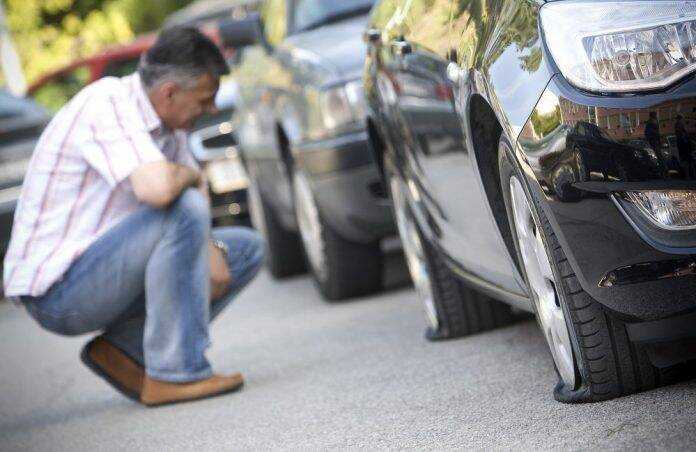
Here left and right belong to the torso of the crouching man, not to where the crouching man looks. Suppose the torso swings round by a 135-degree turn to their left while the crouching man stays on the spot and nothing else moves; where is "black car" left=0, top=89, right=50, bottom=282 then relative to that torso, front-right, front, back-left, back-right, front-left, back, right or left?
front-right

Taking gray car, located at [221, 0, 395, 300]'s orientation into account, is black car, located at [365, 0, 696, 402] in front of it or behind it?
in front

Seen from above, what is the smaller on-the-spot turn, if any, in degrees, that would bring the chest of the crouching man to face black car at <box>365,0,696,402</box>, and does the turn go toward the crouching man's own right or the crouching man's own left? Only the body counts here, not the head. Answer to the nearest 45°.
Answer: approximately 45° to the crouching man's own right

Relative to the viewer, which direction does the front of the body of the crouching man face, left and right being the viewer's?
facing to the right of the viewer

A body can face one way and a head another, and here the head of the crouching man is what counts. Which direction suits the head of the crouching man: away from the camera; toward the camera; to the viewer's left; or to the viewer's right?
to the viewer's right

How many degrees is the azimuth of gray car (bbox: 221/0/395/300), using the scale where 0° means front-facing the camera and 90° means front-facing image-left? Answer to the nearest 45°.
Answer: approximately 315°

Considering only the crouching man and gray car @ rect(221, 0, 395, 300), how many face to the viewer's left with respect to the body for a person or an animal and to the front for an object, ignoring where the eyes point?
0
